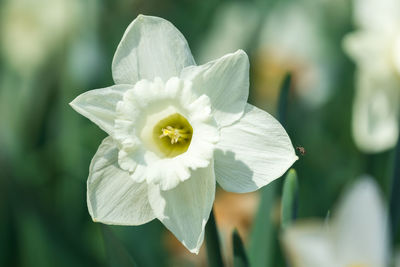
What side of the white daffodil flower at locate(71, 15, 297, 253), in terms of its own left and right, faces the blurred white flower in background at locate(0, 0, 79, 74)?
back

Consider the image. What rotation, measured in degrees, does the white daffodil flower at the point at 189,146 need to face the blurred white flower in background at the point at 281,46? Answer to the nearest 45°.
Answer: approximately 180°

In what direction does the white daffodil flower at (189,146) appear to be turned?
toward the camera

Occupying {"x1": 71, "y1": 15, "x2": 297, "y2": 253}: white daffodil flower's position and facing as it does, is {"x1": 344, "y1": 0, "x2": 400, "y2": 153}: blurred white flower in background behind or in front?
behind

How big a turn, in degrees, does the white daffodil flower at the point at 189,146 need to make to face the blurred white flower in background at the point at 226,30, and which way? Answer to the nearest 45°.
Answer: approximately 180°
